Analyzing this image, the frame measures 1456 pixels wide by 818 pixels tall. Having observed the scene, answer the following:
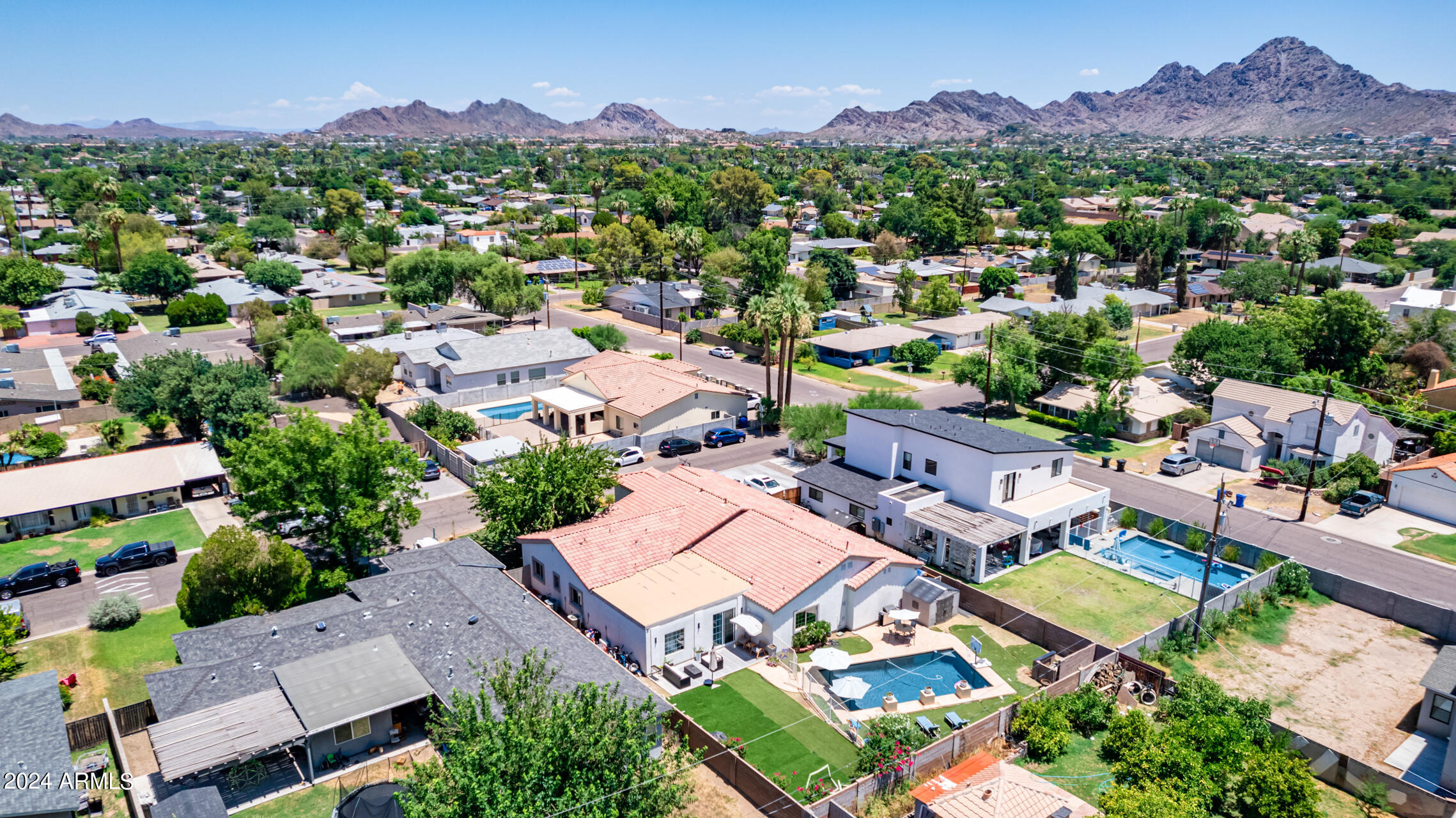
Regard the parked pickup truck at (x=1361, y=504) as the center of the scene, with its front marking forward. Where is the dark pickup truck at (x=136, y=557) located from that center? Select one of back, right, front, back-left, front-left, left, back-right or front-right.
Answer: back

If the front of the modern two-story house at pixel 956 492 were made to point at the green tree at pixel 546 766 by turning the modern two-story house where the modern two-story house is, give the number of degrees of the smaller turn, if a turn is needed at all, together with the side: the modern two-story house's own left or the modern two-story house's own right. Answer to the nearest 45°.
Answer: approximately 135° to the modern two-story house's own left

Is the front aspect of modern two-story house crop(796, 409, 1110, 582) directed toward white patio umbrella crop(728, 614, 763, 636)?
no

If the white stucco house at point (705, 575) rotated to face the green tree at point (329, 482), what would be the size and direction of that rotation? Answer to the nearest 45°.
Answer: approximately 45° to its left

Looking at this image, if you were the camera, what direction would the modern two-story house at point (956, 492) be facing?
facing away from the viewer and to the left of the viewer

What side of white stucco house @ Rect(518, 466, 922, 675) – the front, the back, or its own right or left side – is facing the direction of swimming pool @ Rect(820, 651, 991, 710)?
back

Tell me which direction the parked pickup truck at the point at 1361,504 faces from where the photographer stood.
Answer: facing away from the viewer and to the right of the viewer

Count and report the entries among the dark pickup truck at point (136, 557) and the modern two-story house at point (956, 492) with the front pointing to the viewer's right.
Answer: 0

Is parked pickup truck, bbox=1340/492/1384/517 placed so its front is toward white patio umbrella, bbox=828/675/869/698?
no

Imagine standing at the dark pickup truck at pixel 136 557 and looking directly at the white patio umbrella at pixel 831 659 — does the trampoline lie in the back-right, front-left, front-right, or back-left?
front-right

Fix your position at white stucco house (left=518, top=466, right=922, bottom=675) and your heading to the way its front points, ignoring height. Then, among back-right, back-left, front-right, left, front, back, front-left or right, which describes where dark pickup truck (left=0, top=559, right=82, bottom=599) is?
front-left

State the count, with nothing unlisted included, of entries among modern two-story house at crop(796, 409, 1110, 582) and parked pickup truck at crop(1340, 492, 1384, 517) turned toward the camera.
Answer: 0

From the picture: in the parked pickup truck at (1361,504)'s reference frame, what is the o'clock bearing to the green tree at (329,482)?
The green tree is roughly at 6 o'clock from the parked pickup truck.

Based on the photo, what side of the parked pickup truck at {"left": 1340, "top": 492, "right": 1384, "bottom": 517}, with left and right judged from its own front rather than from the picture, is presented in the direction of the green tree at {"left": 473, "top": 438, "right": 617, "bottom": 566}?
back

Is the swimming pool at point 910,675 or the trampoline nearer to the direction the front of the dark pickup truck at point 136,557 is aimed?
the trampoline

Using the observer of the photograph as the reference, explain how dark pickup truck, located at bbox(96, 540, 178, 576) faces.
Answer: facing the viewer and to the left of the viewer

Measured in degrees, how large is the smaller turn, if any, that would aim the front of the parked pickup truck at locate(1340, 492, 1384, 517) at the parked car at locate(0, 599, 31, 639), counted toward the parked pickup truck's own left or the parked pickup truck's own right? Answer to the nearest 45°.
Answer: approximately 180°

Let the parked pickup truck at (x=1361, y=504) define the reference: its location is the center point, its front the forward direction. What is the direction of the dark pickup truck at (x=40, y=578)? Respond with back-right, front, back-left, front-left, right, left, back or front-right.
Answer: back
